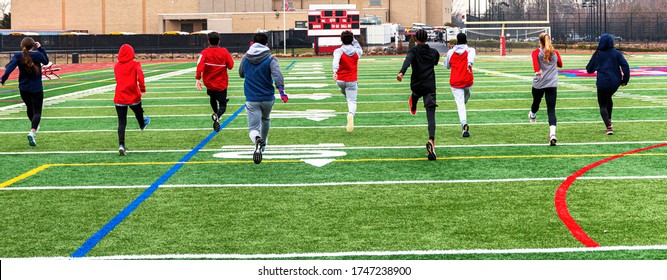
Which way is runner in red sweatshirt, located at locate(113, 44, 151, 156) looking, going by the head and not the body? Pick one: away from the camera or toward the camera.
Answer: away from the camera

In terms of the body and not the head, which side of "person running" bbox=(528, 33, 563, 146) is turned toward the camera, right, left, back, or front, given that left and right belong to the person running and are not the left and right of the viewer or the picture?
back

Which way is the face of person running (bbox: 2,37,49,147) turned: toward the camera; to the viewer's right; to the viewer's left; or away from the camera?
away from the camera

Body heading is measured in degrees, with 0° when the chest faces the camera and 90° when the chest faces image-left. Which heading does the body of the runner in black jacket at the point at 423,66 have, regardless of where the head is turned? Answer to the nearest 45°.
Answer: approximately 180°

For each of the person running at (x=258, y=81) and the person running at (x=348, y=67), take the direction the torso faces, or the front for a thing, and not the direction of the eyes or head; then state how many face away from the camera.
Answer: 2

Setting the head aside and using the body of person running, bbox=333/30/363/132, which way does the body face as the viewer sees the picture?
away from the camera

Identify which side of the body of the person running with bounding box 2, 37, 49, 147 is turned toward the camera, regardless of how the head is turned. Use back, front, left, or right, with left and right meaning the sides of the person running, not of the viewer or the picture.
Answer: back

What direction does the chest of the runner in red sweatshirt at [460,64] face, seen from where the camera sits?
away from the camera
